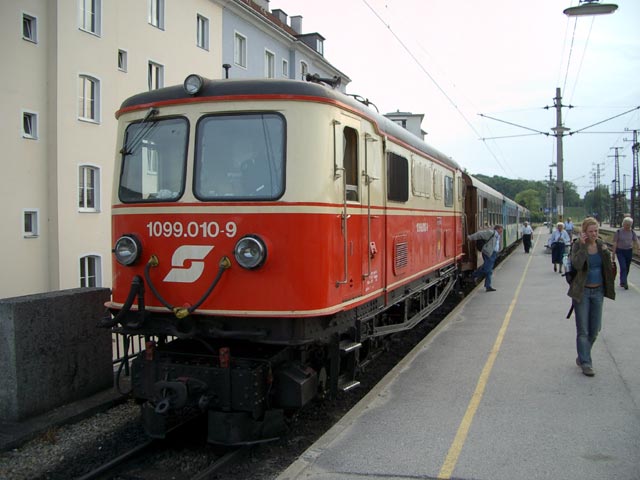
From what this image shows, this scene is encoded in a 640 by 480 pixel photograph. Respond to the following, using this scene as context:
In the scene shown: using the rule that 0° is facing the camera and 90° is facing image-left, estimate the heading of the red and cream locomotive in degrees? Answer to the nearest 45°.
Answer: approximately 45°

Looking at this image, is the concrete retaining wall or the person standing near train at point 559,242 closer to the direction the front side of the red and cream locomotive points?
the concrete retaining wall

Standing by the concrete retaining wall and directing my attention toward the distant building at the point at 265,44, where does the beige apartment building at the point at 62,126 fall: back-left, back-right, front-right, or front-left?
front-left

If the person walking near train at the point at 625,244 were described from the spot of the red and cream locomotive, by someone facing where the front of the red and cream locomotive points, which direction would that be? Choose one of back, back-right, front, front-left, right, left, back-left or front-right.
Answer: back

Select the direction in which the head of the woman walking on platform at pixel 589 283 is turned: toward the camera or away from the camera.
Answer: toward the camera

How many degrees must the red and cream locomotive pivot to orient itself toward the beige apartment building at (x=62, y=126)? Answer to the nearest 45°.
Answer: approximately 90° to its right

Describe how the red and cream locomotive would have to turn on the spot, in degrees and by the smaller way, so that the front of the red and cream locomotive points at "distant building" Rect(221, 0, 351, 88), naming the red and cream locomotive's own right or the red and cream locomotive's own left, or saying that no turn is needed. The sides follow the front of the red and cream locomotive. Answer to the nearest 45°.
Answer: approximately 135° to the red and cream locomotive's own right

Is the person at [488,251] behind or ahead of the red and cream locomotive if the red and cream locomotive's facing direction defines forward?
behind

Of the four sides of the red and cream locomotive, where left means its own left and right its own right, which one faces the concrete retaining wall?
right

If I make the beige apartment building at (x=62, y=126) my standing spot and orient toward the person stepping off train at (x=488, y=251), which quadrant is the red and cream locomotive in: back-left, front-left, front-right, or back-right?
front-right
